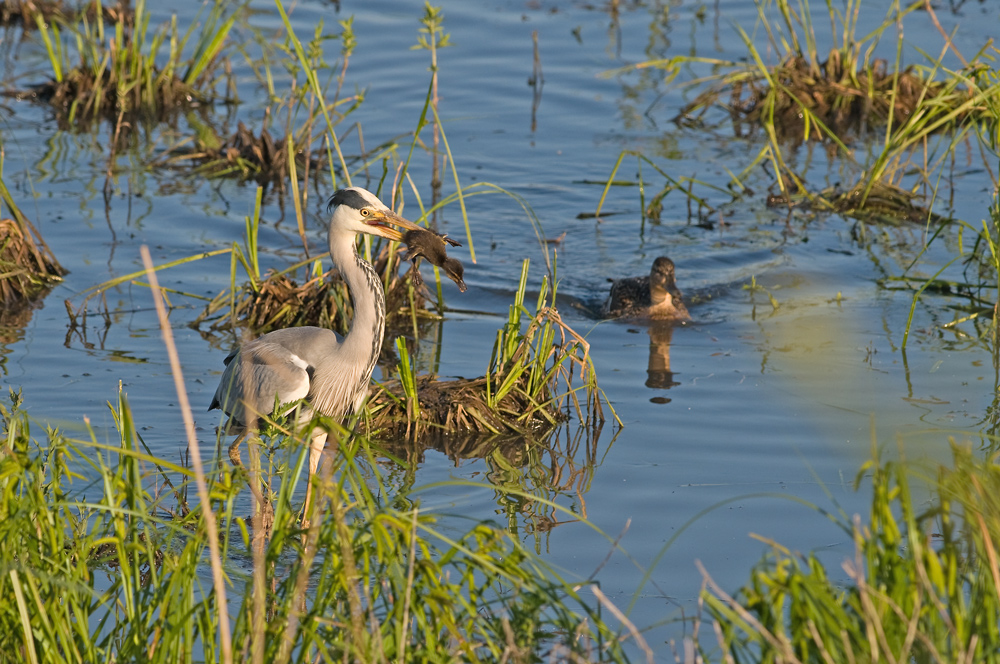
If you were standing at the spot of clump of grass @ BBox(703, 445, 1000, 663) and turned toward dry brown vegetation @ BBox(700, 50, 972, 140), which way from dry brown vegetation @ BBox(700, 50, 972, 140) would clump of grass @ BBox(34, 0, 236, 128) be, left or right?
left

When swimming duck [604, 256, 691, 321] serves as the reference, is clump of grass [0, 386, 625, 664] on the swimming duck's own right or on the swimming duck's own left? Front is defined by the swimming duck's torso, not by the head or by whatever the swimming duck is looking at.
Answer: on the swimming duck's own right

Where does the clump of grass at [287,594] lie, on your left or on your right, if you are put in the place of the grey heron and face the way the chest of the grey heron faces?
on your right

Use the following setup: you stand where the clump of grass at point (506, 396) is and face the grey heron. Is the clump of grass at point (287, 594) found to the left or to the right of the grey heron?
left

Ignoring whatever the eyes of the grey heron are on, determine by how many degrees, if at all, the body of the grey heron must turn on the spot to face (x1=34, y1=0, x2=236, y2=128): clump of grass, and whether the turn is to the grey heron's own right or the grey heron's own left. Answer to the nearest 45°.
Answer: approximately 90° to the grey heron's own left

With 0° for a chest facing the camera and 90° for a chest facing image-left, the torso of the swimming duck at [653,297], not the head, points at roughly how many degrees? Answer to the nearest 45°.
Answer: approximately 315°

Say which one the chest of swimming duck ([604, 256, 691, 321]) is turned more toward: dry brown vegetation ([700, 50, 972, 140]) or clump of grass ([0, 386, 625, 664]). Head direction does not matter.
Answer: the clump of grass

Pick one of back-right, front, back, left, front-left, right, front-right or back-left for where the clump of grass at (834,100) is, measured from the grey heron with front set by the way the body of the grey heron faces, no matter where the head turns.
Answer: front-left

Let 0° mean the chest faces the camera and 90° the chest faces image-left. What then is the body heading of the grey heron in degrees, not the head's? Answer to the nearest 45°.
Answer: approximately 270°

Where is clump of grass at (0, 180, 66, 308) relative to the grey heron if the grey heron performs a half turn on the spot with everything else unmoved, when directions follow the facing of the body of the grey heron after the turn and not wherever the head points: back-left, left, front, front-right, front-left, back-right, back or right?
front-right
